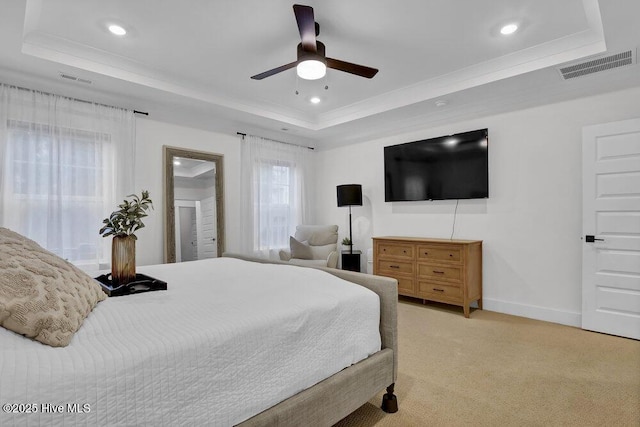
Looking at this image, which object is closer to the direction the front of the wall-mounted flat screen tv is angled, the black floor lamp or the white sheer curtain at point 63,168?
the white sheer curtain

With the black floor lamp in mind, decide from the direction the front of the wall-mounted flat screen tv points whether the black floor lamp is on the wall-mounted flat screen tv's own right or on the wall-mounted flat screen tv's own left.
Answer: on the wall-mounted flat screen tv's own right

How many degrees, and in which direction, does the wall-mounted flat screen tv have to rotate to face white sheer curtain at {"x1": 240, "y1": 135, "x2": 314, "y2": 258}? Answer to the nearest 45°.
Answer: approximately 45° to its right

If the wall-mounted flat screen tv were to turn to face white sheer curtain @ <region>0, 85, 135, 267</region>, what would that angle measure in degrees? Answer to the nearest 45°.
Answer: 0° — it already faces it

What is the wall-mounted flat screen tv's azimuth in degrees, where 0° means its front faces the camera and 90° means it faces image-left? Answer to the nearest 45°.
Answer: approximately 45°

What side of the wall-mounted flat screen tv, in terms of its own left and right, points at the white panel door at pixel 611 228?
left

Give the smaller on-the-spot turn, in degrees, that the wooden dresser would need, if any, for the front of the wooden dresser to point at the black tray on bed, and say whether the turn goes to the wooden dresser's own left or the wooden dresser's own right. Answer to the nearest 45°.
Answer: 0° — it already faces it

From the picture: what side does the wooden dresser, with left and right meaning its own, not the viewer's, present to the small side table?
right

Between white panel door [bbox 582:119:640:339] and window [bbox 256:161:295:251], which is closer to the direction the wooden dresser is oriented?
the window

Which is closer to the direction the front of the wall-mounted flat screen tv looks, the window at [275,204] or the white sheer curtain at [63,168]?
the white sheer curtain

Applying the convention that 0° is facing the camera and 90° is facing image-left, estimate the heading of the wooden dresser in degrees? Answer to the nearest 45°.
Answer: approximately 45°
